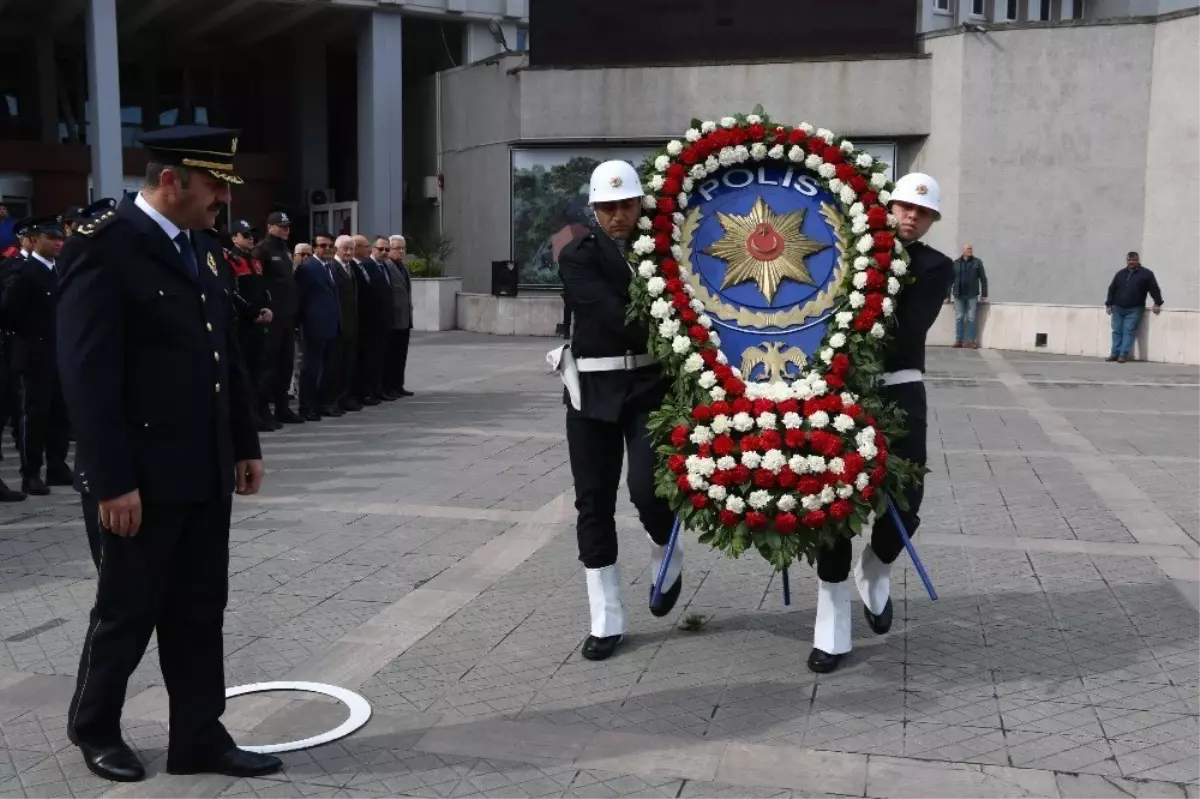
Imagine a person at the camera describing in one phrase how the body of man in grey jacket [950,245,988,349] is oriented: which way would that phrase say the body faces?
toward the camera

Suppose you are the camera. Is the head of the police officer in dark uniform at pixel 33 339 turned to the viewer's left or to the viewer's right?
to the viewer's right

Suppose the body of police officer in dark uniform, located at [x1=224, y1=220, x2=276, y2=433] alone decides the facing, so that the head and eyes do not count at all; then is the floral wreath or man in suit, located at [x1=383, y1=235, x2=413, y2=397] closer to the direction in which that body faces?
the floral wreath

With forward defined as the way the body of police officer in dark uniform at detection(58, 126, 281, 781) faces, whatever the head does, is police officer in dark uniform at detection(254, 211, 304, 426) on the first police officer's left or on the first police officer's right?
on the first police officer's left

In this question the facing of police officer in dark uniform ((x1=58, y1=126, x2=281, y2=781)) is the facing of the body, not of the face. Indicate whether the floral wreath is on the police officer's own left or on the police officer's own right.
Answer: on the police officer's own left

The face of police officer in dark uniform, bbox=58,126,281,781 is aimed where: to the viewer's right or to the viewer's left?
to the viewer's right

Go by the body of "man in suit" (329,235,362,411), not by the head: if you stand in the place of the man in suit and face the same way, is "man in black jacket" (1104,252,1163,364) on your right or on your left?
on your left

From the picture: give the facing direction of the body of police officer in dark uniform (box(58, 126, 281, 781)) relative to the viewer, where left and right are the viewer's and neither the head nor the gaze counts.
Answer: facing the viewer and to the right of the viewer

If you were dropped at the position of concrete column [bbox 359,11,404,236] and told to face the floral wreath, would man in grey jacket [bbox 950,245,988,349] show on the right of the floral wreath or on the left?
left

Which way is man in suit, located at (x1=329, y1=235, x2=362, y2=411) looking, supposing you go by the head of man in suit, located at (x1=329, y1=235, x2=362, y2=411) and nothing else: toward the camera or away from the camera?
toward the camera

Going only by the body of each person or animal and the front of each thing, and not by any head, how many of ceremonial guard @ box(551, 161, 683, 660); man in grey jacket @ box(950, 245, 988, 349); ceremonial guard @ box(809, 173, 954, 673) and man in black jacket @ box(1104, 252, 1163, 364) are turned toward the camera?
4

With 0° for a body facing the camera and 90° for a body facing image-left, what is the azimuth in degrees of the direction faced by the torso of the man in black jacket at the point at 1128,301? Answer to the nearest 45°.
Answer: approximately 0°

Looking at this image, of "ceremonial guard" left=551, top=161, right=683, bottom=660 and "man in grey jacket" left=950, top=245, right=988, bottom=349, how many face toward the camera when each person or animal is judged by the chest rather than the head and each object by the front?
2
